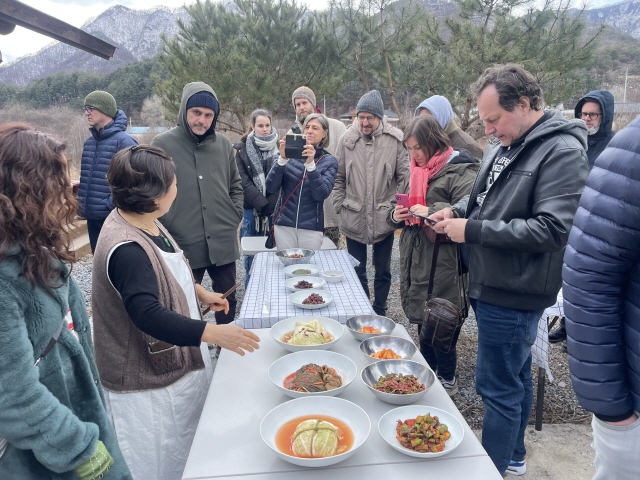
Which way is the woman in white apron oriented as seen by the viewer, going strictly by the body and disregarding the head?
to the viewer's right

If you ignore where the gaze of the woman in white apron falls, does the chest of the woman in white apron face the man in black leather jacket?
yes

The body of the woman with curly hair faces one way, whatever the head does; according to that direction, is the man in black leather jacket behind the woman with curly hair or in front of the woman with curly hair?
in front

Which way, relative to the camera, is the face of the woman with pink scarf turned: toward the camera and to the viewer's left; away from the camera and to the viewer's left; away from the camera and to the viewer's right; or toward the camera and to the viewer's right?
toward the camera and to the viewer's left

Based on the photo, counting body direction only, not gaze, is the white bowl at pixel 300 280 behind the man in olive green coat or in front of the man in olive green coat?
in front

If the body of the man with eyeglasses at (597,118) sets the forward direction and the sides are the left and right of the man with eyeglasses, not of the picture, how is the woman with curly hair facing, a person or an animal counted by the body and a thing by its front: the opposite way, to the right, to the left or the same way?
the opposite way

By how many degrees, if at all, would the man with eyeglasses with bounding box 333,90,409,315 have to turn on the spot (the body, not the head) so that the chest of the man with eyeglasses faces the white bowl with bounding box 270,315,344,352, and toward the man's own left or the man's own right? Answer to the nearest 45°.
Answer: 0° — they already face it

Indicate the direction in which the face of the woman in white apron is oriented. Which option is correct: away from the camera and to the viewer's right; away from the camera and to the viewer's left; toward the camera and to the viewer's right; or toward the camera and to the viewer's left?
away from the camera and to the viewer's right

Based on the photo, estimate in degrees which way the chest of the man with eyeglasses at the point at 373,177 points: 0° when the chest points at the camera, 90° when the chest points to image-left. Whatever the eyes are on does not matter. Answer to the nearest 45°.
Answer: approximately 0°
